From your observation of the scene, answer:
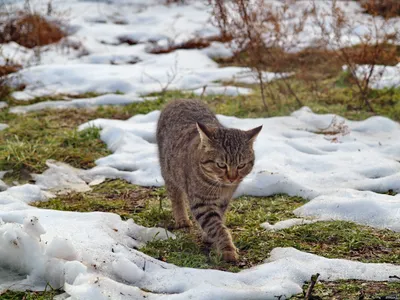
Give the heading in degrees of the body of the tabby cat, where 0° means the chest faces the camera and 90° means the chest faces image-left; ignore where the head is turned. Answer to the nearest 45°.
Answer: approximately 315°
